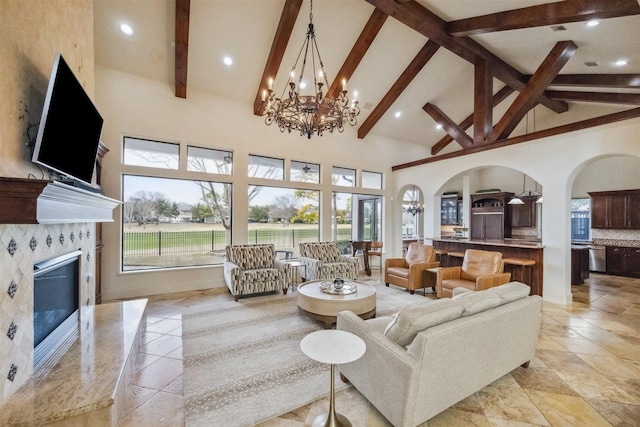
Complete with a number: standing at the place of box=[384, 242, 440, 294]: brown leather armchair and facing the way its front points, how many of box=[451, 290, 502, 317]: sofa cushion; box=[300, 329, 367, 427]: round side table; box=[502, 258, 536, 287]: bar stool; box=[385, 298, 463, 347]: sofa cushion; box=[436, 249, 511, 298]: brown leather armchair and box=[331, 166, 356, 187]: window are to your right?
1

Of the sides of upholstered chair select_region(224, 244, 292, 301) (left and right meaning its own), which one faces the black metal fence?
back

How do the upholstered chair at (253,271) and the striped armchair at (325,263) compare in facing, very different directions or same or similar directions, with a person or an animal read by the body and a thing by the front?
same or similar directions

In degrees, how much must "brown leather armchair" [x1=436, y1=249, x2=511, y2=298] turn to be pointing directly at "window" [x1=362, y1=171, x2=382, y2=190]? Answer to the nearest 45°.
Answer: approximately 90° to its right

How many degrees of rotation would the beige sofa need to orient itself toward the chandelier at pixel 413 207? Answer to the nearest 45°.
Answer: approximately 45° to its right

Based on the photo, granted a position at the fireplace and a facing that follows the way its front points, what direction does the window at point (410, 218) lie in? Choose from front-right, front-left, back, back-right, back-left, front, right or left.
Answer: front-left

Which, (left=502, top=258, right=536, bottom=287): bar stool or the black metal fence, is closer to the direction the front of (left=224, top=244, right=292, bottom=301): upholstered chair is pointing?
the bar stool

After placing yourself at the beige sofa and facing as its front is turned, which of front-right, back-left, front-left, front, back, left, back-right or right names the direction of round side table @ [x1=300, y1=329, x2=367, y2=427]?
left

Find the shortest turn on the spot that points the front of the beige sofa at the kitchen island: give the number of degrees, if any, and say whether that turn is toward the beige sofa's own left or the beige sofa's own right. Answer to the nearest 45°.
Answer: approximately 45° to the beige sofa's own right

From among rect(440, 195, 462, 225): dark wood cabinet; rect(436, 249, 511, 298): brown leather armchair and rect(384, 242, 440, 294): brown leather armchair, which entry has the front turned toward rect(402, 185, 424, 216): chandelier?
the dark wood cabinet

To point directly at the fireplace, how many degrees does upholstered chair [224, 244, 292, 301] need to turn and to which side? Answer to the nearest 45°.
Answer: approximately 90° to its right

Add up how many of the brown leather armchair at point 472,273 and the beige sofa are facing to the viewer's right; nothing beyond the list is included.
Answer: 0

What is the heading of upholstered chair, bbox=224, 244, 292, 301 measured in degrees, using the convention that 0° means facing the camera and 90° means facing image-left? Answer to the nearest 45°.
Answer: approximately 315°

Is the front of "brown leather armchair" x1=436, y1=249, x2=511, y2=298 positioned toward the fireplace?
yes

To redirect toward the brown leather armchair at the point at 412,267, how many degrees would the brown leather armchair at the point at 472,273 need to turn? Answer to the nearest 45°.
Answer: approximately 90° to its right

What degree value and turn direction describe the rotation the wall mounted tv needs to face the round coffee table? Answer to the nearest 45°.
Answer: approximately 45° to its left
